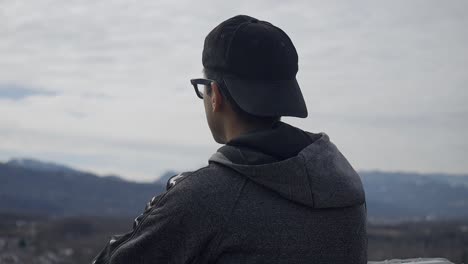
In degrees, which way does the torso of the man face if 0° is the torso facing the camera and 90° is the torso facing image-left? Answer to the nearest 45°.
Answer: approximately 135°

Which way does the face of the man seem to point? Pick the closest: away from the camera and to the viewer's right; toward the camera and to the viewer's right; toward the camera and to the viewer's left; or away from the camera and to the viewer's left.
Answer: away from the camera and to the viewer's left
